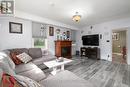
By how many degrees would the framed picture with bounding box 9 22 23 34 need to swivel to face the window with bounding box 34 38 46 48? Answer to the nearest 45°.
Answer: approximately 90° to its left

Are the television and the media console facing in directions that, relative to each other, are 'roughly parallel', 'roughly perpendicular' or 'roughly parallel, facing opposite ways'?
roughly parallel

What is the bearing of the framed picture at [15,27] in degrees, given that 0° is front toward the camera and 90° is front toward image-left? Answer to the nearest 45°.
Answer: approximately 315°

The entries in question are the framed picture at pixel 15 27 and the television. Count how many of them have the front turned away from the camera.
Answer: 0

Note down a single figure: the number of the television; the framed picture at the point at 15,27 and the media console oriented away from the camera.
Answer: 0

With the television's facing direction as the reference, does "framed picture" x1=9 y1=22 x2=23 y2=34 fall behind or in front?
in front

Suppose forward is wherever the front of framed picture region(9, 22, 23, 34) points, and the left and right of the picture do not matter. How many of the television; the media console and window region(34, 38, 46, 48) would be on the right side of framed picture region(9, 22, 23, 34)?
0

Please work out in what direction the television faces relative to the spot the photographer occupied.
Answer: facing the viewer and to the left of the viewer

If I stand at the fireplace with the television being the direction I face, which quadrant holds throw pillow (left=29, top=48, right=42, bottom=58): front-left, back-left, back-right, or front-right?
back-right

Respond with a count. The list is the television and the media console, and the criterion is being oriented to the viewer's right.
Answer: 0

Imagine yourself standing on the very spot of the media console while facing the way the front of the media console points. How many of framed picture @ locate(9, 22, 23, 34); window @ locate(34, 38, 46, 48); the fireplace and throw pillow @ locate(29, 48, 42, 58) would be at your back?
0
